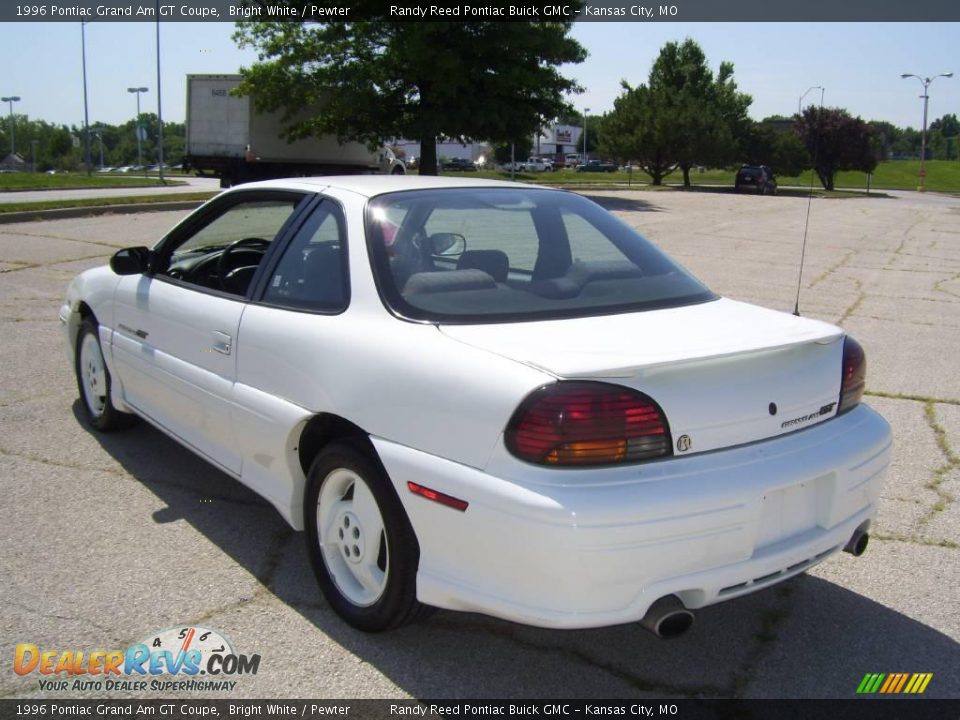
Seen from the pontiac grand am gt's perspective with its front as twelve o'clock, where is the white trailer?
The white trailer is roughly at 1 o'clock from the pontiac grand am gt.

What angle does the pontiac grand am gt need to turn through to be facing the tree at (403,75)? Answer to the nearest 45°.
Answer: approximately 45° to its right

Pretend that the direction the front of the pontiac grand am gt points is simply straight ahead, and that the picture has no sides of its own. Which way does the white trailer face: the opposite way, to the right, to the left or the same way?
to the right

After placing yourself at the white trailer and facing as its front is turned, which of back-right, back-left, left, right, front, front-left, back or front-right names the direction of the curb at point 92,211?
back-right

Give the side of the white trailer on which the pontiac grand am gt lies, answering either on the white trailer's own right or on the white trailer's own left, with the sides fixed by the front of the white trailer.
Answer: on the white trailer's own right

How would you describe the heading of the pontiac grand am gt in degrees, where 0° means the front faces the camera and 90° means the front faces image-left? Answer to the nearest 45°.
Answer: approximately 135°

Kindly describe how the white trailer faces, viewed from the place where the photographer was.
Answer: facing away from the viewer and to the right of the viewer

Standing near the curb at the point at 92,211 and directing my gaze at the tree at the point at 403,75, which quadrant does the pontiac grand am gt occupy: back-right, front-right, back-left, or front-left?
back-right
